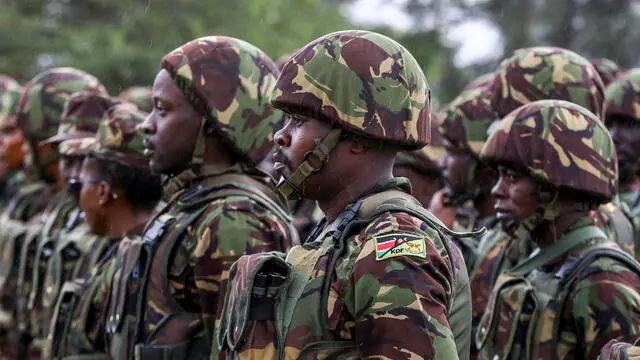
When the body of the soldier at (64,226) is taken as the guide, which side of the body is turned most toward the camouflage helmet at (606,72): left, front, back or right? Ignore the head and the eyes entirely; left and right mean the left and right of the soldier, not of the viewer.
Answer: back

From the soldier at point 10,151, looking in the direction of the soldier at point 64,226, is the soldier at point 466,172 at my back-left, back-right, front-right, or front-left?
front-left

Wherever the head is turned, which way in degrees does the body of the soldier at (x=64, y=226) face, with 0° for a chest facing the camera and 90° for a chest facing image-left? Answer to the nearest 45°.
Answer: approximately 90°

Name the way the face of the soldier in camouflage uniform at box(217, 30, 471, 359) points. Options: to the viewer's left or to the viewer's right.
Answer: to the viewer's left

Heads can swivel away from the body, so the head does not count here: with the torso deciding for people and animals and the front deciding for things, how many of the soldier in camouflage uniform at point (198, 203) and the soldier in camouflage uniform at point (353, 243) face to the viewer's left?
2

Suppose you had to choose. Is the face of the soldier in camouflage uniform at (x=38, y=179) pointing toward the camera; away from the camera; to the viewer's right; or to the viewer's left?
to the viewer's left

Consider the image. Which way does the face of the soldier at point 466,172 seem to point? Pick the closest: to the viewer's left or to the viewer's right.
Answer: to the viewer's left

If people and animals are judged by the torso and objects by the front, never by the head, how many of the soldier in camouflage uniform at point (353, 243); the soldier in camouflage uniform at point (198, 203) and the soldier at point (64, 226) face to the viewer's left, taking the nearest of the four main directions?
3

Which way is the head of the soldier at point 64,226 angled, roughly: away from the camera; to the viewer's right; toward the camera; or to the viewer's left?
to the viewer's left

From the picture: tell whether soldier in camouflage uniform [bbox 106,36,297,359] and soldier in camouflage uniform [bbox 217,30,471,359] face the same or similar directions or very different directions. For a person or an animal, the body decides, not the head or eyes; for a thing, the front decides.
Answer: same or similar directions

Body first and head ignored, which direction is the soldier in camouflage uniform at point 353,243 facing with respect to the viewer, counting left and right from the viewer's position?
facing to the left of the viewer

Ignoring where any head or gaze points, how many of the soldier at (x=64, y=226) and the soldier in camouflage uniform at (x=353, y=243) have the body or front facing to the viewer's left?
2

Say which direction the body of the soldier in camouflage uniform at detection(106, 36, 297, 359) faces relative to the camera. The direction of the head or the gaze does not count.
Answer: to the viewer's left
